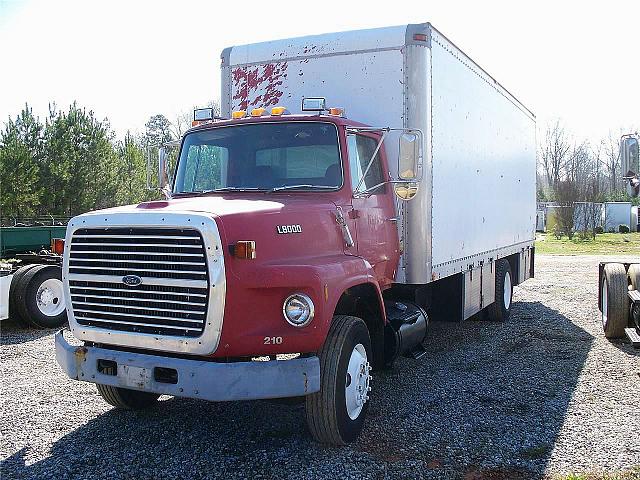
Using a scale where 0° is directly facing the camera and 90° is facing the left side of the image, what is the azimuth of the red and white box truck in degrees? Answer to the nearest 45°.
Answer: approximately 45°

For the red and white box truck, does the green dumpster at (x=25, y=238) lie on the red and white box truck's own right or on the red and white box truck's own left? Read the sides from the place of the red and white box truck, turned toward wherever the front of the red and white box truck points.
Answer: on the red and white box truck's own right

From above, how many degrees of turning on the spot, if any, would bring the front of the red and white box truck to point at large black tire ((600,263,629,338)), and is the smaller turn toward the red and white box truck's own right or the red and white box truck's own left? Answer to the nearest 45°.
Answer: approximately 180°

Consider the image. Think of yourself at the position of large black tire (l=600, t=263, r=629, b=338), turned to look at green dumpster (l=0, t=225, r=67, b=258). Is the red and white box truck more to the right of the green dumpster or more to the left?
left

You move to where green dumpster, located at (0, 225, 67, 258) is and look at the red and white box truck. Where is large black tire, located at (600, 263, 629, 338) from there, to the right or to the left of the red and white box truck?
left
